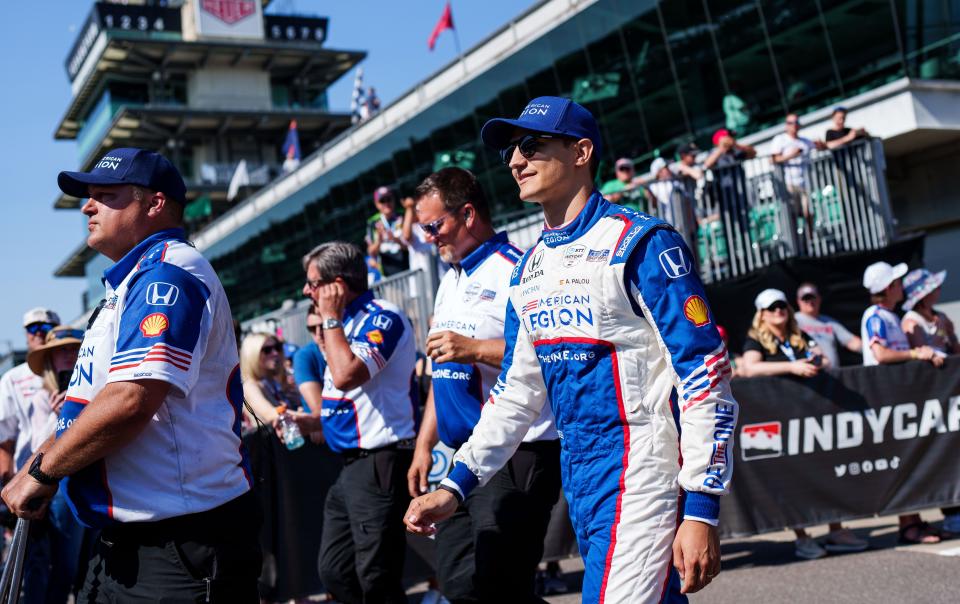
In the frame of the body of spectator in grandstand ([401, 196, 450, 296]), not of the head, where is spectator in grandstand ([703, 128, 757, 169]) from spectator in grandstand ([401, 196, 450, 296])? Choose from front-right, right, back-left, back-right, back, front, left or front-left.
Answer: back-left

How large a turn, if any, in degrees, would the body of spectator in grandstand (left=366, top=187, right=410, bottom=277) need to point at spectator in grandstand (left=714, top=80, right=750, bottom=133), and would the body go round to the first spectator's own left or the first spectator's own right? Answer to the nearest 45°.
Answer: approximately 135° to the first spectator's own left

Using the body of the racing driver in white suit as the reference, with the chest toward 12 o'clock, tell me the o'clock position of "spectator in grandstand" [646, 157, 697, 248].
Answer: The spectator in grandstand is roughly at 5 o'clock from the racing driver in white suit.

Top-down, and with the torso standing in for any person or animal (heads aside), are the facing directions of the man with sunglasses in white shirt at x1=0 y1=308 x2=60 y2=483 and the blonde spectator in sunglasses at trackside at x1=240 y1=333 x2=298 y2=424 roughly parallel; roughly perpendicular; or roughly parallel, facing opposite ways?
roughly parallel

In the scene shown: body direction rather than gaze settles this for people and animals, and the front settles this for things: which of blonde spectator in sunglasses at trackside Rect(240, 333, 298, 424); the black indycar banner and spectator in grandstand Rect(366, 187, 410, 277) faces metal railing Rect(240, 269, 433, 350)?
spectator in grandstand Rect(366, 187, 410, 277)

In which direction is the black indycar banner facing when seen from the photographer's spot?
facing the viewer

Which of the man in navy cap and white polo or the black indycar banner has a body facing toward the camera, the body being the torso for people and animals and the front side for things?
the black indycar banner

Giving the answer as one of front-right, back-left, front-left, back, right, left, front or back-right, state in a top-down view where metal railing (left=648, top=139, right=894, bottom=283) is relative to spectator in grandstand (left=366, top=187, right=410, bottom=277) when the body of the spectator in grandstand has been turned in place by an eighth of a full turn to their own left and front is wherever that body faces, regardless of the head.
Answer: front-left

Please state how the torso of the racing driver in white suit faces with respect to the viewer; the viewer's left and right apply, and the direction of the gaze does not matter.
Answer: facing the viewer and to the left of the viewer

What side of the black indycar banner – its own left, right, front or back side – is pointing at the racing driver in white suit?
front

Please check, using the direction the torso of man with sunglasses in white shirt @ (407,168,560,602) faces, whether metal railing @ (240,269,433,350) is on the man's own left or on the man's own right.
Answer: on the man's own right

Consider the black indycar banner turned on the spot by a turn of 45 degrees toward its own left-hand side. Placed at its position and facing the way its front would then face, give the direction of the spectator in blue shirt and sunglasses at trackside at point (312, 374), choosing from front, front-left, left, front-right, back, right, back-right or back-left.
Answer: right

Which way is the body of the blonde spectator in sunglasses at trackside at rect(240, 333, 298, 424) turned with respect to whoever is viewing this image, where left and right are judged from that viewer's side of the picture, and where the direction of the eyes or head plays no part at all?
facing the viewer and to the right of the viewer
